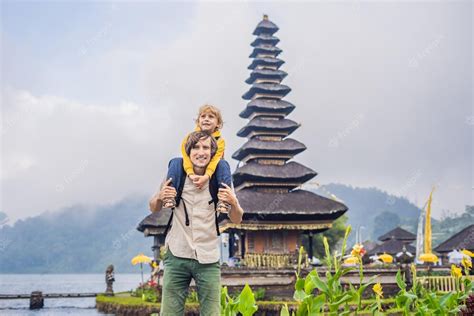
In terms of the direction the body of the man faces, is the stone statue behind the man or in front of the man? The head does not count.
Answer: behind

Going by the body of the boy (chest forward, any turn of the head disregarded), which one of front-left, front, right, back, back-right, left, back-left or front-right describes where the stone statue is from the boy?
back

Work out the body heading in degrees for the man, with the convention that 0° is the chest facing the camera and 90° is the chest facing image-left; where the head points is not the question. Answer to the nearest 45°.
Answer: approximately 0°

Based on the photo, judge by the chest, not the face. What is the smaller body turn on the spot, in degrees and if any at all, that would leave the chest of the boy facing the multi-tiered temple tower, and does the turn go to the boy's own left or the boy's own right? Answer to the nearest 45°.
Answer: approximately 180°
